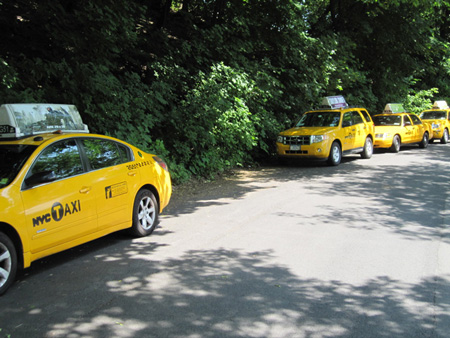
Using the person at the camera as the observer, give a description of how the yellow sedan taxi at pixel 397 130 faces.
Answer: facing the viewer and to the left of the viewer

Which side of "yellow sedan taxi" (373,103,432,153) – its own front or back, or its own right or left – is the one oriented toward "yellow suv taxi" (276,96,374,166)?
front

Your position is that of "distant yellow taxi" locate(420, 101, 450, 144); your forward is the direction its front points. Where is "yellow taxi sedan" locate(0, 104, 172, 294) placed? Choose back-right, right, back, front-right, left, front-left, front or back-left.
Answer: front-left

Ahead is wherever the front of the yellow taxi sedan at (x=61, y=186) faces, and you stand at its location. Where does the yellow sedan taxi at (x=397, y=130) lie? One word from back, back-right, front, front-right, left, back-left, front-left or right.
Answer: back

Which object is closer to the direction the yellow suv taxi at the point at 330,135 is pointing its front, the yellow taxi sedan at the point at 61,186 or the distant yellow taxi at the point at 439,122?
the yellow taxi sedan

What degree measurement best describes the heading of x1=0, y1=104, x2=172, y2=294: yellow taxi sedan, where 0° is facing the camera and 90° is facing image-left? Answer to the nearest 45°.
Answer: approximately 45°

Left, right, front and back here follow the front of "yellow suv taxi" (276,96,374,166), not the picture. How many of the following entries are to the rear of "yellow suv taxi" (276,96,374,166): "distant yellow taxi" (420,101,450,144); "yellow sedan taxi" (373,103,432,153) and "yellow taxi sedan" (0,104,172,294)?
2

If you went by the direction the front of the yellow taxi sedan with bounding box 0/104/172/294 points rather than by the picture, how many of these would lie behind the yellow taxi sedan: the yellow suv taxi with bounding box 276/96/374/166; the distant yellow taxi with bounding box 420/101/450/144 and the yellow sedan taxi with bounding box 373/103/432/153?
3

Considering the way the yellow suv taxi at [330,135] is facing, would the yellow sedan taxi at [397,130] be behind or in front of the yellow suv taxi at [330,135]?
behind

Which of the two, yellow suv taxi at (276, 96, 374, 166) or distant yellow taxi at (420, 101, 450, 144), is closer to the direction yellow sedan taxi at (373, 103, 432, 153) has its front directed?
the yellow suv taxi
